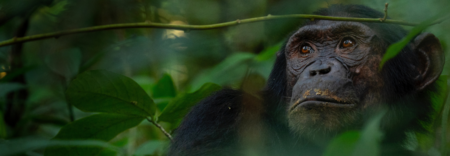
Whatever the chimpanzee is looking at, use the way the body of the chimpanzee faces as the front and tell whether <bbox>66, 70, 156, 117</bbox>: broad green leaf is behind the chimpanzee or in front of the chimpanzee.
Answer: in front

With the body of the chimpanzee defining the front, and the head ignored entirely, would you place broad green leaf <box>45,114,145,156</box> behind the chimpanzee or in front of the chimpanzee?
in front

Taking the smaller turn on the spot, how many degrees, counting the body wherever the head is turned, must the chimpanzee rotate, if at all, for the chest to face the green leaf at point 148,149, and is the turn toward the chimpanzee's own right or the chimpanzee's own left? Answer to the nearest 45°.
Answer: approximately 45° to the chimpanzee's own right

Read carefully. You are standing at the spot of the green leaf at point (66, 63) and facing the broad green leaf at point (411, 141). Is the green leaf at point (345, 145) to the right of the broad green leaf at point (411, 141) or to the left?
right

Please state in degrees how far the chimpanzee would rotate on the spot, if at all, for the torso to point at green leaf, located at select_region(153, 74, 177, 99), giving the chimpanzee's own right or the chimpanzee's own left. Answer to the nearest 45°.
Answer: approximately 45° to the chimpanzee's own right

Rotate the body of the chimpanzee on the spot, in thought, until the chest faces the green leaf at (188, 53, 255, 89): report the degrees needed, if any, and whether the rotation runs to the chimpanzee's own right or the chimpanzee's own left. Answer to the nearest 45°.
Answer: approximately 45° to the chimpanzee's own right

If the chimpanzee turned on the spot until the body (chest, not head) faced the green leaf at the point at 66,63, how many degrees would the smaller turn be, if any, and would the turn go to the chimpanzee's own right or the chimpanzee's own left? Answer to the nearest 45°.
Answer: approximately 45° to the chimpanzee's own right
